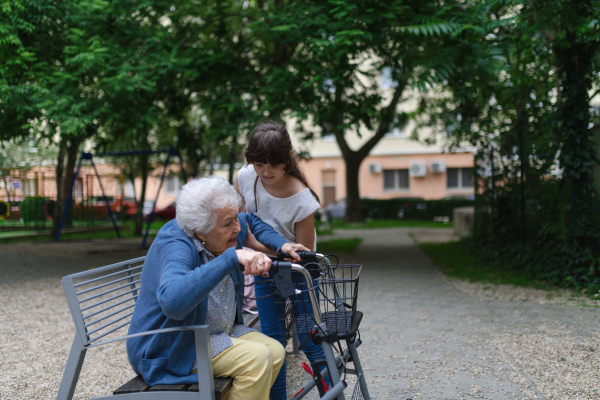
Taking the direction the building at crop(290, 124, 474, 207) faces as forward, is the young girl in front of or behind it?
in front

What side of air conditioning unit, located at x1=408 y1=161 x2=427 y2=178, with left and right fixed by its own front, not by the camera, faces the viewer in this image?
front

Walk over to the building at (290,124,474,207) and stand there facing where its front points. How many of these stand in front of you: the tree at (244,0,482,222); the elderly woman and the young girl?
3

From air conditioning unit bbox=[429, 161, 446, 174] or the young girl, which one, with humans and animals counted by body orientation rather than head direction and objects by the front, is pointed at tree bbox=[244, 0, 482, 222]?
the air conditioning unit

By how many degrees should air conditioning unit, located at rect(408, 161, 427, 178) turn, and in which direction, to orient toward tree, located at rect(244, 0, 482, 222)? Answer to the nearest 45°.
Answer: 0° — it already faces it

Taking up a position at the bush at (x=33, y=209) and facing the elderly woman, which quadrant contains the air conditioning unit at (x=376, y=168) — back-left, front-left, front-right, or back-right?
back-left

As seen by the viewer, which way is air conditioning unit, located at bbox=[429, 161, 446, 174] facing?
toward the camera

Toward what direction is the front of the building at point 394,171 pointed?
toward the camera

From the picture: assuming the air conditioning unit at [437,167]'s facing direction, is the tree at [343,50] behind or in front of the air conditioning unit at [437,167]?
in front

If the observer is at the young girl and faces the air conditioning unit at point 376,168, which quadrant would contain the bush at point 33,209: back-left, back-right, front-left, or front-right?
front-left

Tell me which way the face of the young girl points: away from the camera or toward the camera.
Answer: toward the camera

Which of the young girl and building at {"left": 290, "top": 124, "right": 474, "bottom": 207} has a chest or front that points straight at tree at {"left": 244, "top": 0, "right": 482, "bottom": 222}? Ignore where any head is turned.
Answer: the building

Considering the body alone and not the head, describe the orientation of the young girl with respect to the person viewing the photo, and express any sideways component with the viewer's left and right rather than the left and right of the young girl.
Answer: facing the viewer and to the left of the viewer

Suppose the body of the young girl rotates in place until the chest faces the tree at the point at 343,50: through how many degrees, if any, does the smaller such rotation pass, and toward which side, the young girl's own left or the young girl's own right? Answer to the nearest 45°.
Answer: approximately 135° to the young girl's own right

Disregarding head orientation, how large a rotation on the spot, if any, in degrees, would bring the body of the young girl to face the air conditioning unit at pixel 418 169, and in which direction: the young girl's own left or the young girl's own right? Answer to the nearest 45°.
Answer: approximately 135° to the young girl's own right

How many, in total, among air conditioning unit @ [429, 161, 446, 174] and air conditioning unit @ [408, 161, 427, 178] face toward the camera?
2

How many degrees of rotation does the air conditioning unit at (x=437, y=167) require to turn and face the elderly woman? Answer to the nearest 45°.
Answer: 0° — it already faces them

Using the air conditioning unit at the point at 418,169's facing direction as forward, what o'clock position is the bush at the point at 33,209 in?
The bush is roughly at 1 o'clock from the air conditioning unit.
